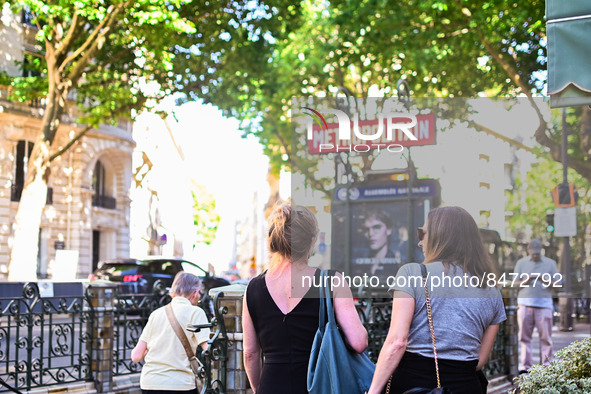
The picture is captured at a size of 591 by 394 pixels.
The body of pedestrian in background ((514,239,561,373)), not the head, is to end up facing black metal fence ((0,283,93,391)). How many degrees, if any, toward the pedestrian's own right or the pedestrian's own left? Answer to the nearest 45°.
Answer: approximately 45° to the pedestrian's own right

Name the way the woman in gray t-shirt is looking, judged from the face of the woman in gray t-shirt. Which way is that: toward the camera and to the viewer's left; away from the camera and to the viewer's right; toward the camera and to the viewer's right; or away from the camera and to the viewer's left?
away from the camera and to the viewer's left

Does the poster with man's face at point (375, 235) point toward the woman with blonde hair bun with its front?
yes

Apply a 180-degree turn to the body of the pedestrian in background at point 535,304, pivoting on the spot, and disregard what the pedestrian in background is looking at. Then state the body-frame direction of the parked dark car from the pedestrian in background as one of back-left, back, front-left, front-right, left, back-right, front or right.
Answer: front-left

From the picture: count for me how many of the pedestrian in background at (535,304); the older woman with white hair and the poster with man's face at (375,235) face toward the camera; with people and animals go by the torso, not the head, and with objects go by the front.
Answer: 2

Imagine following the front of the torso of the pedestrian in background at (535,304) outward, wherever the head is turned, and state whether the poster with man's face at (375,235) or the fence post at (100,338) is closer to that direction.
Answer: the fence post

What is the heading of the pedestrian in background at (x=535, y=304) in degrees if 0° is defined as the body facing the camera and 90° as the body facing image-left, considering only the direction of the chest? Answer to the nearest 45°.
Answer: approximately 0°

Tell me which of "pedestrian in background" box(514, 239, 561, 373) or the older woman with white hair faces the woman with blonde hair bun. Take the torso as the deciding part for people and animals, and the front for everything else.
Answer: the pedestrian in background

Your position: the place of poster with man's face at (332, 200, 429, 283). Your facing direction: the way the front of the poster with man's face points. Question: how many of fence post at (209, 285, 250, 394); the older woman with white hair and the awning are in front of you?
3

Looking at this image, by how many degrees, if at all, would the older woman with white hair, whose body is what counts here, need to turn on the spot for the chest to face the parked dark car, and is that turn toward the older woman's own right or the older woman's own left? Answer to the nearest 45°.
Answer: approximately 45° to the older woman's own left

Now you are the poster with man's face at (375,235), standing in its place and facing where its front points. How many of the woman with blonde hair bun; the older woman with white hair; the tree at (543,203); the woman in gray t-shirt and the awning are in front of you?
4

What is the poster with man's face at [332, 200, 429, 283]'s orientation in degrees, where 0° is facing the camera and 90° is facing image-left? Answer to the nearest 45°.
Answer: approximately 0°

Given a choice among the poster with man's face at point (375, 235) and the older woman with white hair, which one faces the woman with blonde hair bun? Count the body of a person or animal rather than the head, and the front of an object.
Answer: the poster with man's face

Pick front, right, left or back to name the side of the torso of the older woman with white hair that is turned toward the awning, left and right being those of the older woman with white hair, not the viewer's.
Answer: right

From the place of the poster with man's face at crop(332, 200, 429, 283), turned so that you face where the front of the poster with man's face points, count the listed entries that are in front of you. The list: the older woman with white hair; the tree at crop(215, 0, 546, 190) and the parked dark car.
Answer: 1
